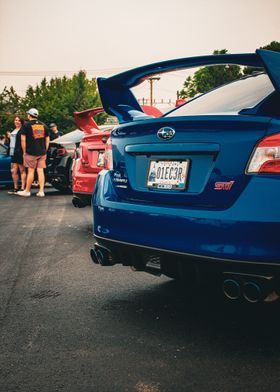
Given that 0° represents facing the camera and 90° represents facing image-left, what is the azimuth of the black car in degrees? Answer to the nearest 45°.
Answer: approximately 225°

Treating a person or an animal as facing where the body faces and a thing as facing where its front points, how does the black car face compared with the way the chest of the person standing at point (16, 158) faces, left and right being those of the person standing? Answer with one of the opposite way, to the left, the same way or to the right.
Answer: the opposite way

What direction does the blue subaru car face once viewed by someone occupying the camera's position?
facing away from the viewer and to the right of the viewer

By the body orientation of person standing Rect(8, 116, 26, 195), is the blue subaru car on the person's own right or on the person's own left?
on the person's own left

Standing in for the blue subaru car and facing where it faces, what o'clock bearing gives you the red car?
The red car is roughly at 10 o'clock from the blue subaru car.

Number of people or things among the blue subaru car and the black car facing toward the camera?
0

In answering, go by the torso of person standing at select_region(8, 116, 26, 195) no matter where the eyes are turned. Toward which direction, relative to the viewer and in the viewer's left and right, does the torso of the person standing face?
facing the viewer and to the left of the viewer

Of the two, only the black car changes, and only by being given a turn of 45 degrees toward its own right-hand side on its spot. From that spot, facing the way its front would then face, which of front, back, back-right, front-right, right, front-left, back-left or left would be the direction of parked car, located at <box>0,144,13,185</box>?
back-left

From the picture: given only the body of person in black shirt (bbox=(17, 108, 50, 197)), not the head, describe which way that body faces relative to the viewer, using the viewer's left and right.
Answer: facing away from the viewer and to the left of the viewer

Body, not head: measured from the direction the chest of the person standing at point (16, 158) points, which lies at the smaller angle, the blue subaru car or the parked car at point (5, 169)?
the blue subaru car

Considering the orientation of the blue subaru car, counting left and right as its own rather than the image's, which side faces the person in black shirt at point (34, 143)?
left

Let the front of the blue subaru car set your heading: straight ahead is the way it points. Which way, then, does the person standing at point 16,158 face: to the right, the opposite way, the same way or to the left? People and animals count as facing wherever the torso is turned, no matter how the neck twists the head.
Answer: the opposite way
